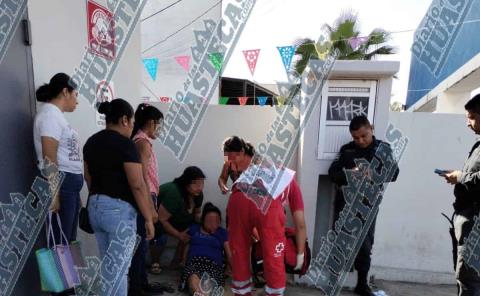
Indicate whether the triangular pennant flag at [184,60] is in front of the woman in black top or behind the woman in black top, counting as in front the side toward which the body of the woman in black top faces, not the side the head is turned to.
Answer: in front

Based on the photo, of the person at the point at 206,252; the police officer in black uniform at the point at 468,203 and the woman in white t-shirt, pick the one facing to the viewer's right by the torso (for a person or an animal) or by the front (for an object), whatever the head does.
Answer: the woman in white t-shirt

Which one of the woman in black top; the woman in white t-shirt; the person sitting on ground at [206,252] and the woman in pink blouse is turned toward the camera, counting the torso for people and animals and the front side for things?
the person sitting on ground

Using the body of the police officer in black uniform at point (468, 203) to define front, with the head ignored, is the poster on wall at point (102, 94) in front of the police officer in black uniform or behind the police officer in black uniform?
in front

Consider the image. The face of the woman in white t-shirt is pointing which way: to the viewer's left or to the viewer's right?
to the viewer's right

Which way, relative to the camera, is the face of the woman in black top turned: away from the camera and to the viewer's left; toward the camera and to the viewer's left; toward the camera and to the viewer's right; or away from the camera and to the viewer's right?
away from the camera and to the viewer's right

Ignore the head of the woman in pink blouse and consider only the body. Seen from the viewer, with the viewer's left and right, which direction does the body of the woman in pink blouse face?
facing to the right of the viewer

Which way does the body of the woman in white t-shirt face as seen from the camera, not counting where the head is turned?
to the viewer's right

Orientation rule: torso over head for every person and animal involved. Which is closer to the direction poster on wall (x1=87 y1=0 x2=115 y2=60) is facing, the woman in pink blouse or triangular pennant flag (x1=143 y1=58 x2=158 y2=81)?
the woman in pink blouse
